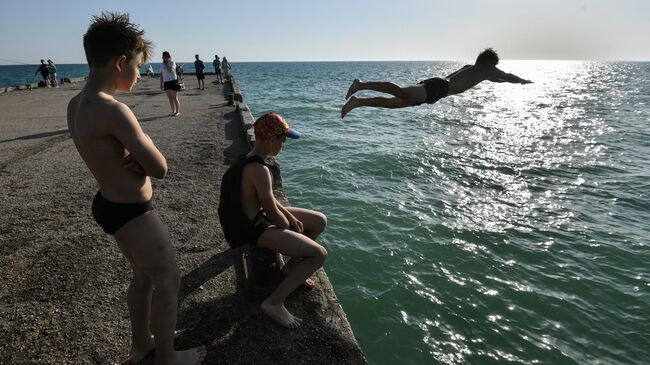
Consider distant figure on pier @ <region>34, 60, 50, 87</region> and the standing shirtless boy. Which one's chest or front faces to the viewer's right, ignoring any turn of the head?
the standing shirtless boy

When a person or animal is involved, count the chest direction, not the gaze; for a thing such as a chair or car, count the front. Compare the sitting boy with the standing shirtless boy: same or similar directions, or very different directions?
same or similar directions

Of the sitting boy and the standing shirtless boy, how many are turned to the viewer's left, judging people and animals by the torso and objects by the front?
0

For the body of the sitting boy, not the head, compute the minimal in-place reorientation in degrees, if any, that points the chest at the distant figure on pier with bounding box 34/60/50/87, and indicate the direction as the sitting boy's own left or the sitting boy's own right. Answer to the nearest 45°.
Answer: approximately 135° to the sitting boy's own left

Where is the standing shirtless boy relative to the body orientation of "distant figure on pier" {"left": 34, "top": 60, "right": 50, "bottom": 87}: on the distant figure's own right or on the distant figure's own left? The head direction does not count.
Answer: on the distant figure's own left

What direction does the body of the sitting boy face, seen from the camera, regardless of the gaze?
to the viewer's right

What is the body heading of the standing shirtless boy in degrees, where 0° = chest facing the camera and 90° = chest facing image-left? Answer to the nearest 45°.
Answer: approximately 270°

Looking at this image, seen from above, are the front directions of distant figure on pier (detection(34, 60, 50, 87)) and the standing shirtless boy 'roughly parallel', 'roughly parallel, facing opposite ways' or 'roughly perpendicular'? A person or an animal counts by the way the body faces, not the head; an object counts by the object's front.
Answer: roughly parallel, facing opposite ways

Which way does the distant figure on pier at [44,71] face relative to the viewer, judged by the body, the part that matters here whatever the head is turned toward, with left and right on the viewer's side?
facing to the left of the viewer

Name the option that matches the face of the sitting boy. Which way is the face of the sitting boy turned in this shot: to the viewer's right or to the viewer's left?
to the viewer's right
